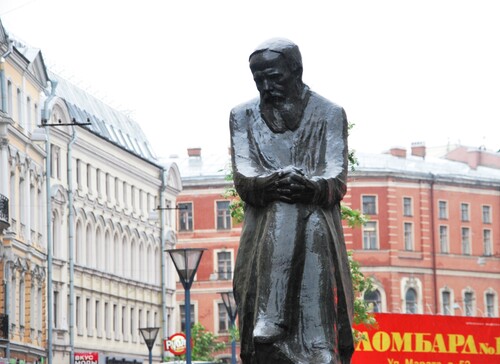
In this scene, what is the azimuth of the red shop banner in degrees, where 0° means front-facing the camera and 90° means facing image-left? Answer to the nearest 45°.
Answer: approximately 0°

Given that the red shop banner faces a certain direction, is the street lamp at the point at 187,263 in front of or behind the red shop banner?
in front
